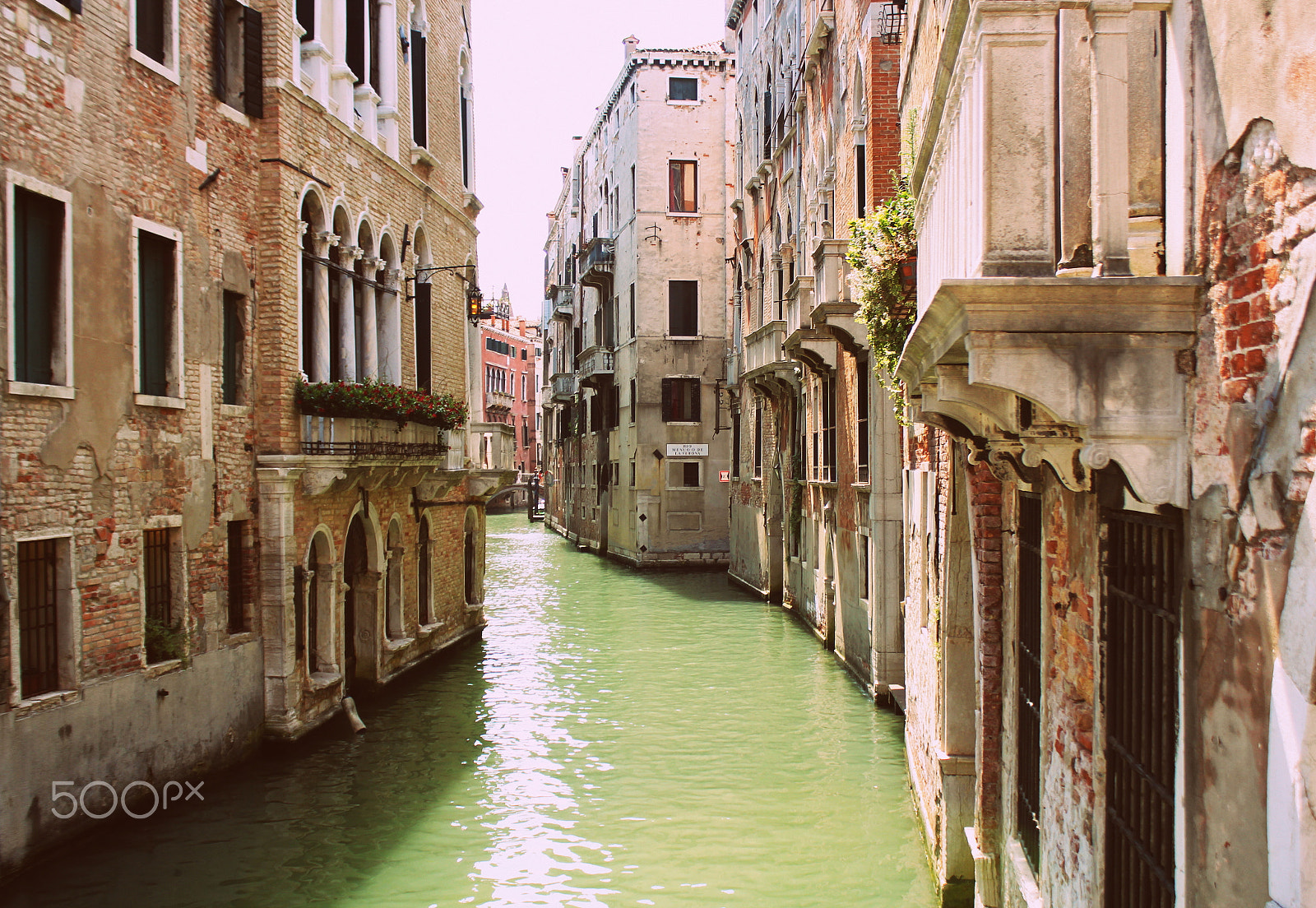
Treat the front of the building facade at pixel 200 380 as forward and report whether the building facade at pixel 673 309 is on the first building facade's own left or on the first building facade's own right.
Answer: on the first building facade's own left

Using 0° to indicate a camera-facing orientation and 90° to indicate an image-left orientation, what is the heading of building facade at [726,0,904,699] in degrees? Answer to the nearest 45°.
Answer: approximately 90°

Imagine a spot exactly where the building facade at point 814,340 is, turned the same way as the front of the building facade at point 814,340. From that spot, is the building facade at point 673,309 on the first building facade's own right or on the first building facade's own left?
on the first building facade's own right

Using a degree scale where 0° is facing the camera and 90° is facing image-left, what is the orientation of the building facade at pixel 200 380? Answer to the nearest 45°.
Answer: approximately 315°

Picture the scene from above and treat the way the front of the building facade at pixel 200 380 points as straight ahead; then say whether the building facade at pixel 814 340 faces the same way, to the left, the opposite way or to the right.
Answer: the opposite way

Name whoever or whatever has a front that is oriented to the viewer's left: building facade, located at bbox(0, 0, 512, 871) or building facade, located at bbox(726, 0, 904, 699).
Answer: building facade, located at bbox(726, 0, 904, 699)

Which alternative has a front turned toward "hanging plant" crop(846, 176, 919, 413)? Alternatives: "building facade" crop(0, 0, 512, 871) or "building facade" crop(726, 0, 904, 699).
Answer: "building facade" crop(0, 0, 512, 871)

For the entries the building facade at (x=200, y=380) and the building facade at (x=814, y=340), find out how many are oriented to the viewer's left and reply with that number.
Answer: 1

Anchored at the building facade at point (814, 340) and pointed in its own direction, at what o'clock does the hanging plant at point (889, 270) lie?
The hanging plant is roughly at 9 o'clock from the building facade.

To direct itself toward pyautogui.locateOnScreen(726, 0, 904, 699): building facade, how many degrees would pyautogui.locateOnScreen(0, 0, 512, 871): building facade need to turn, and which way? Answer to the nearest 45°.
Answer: approximately 90° to its left

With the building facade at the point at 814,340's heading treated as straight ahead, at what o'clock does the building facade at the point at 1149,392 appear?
the building facade at the point at 1149,392 is roughly at 9 o'clock from the building facade at the point at 814,340.
